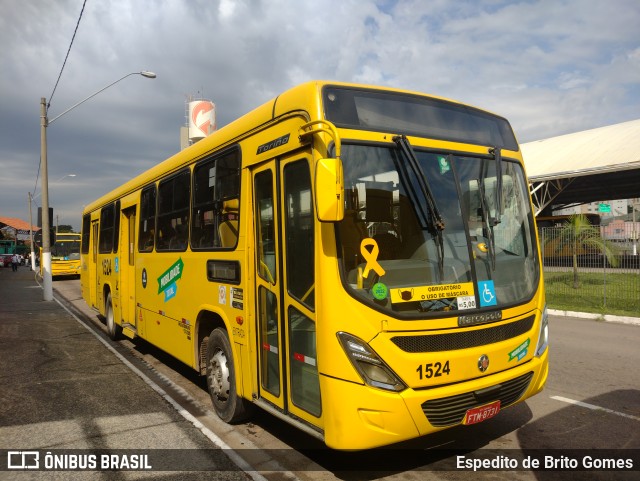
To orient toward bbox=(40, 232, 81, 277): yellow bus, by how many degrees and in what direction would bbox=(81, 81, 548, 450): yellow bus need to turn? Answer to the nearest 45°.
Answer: approximately 180°

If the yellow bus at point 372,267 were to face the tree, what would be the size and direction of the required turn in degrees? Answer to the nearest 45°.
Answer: approximately 90° to its left

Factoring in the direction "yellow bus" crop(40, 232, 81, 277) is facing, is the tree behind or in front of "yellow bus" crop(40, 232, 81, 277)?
in front

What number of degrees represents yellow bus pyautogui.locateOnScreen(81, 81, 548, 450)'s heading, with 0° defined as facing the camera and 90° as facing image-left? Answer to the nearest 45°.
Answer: approximately 315°

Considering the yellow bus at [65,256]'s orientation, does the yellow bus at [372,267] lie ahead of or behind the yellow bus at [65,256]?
ahead
